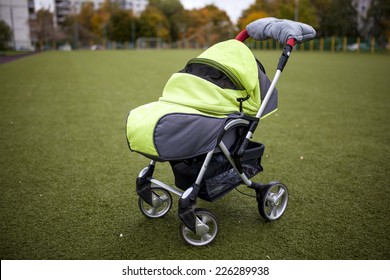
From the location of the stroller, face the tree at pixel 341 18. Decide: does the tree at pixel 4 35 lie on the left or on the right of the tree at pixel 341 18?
left

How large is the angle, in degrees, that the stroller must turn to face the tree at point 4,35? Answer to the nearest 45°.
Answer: approximately 90° to its right

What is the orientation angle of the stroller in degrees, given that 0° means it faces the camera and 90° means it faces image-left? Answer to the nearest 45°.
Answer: approximately 45°

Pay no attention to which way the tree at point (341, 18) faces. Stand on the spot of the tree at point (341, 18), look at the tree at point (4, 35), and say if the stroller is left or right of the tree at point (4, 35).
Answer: left

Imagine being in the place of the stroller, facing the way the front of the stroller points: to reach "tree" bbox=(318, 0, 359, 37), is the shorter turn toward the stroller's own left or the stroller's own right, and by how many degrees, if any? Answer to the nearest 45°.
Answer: approximately 135° to the stroller's own right
